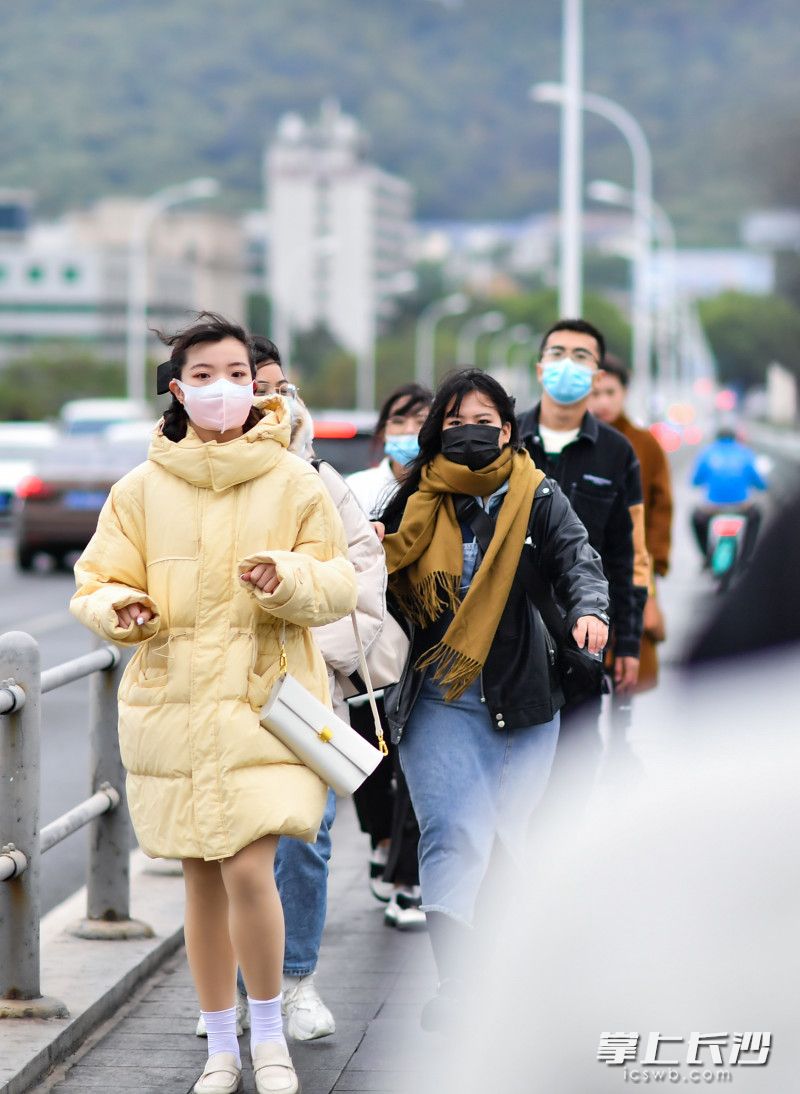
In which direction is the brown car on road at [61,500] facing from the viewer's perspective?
away from the camera

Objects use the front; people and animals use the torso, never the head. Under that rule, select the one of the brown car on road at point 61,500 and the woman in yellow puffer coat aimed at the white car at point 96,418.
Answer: the brown car on road

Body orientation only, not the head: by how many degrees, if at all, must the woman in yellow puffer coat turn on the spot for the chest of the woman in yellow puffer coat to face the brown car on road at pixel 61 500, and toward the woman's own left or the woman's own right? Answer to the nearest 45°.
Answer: approximately 180°

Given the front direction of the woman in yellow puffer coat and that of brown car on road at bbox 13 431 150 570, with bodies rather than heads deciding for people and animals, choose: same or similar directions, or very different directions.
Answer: very different directions

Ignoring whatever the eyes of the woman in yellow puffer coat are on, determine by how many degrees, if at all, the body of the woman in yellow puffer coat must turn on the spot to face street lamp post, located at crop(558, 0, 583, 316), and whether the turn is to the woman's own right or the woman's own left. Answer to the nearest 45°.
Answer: approximately 180°

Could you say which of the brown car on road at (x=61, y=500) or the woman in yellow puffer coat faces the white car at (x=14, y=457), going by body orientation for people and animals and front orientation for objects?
the brown car on road

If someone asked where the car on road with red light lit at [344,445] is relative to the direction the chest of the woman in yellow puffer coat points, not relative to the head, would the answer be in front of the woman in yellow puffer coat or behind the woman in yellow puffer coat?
behind

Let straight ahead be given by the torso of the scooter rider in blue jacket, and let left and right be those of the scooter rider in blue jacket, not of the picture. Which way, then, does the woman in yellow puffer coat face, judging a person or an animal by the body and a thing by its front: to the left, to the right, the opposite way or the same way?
the opposite way

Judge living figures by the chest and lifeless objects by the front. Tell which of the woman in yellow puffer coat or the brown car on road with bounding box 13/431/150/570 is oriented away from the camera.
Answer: the brown car on road
